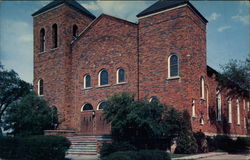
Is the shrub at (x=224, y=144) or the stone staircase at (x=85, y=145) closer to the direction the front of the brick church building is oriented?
the stone staircase

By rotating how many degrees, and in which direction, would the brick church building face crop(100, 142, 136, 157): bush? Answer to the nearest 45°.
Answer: approximately 45° to its left

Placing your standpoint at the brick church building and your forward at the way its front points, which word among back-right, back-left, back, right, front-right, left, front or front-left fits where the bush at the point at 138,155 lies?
front-left

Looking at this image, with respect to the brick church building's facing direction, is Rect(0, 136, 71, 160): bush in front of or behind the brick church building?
in front

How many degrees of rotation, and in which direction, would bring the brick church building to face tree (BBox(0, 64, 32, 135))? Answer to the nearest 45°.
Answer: approximately 90° to its right

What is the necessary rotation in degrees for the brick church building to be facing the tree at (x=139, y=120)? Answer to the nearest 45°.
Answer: approximately 45° to its left

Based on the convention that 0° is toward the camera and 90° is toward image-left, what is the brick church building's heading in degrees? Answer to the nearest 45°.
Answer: approximately 45°
